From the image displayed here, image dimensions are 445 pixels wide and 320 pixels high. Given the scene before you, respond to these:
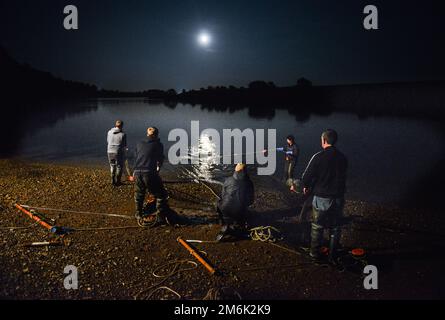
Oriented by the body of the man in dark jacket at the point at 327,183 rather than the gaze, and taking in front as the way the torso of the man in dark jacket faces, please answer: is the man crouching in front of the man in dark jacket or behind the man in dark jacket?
in front

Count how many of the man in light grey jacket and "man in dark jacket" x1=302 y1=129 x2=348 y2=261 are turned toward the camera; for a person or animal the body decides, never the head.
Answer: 0

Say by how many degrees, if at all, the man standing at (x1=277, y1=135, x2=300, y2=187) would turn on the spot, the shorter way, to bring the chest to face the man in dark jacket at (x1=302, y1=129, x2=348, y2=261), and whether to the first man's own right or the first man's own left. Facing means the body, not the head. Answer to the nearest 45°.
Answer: approximately 45° to the first man's own left

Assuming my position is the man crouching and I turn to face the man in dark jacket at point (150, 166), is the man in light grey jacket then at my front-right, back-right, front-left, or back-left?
front-right

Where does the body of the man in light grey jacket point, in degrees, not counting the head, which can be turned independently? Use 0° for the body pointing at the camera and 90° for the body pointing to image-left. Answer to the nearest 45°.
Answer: approximately 225°

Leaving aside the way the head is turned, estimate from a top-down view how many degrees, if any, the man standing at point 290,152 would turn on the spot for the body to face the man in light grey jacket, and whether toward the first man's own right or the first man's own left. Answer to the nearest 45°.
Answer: approximately 45° to the first man's own right

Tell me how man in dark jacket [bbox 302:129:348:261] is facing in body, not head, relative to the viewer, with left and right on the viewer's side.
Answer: facing away from the viewer and to the left of the viewer

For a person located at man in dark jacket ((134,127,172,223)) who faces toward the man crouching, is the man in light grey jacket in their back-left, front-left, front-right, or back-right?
back-left

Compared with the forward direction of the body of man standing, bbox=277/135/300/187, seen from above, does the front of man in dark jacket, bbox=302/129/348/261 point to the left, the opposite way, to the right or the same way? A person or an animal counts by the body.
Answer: to the right

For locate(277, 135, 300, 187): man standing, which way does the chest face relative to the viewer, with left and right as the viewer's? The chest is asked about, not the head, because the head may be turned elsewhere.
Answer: facing the viewer and to the left of the viewer

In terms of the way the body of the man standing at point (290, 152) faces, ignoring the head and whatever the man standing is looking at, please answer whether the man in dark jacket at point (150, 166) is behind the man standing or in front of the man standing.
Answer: in front
